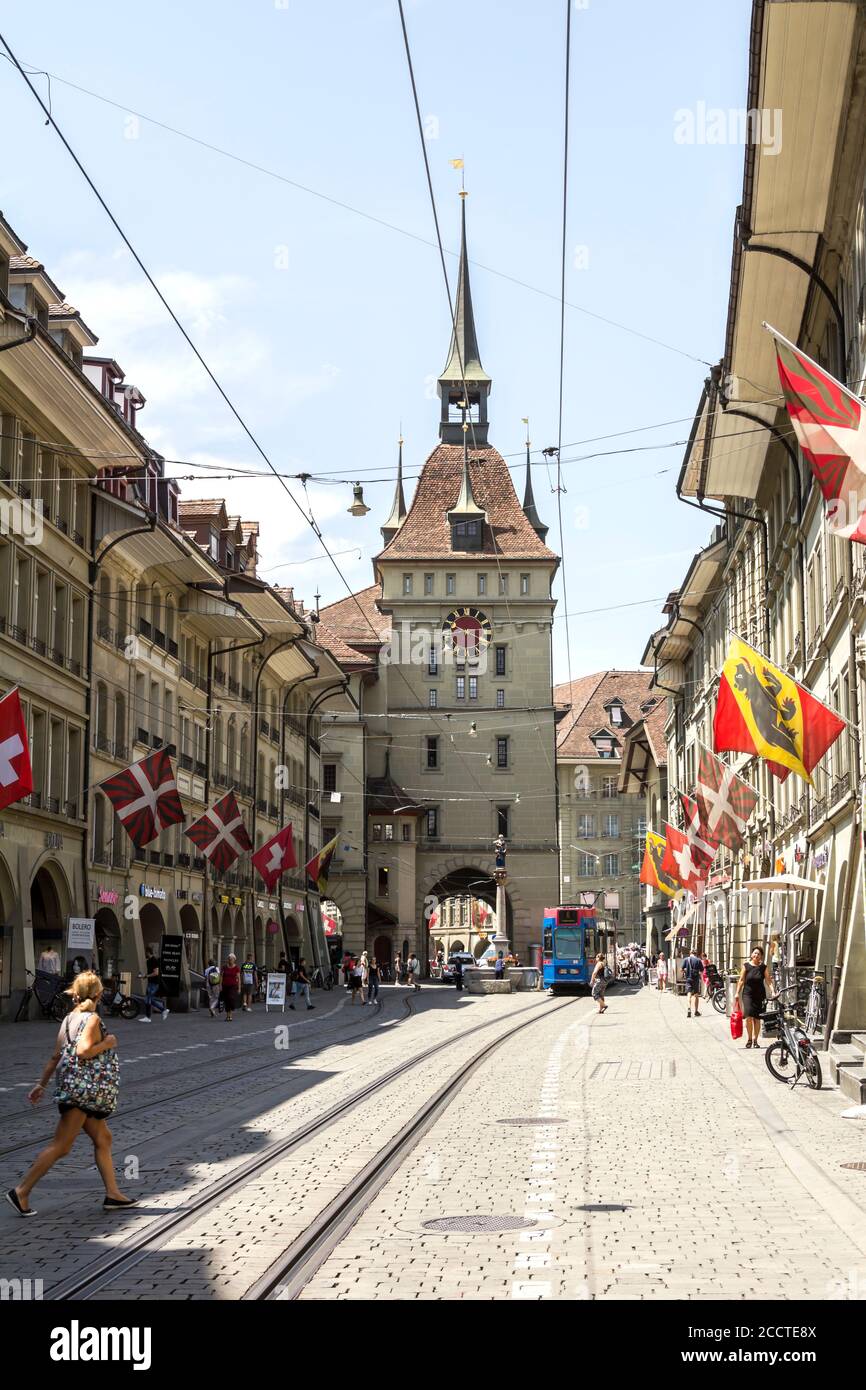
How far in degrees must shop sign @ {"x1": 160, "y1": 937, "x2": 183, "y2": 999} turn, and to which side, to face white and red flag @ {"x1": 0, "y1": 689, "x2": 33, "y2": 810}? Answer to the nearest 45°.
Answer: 0° — it already faces it

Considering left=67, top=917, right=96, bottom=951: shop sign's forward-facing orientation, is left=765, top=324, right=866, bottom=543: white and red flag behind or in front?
in front

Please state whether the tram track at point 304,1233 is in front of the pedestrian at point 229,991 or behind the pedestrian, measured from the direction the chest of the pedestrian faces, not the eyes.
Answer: in front

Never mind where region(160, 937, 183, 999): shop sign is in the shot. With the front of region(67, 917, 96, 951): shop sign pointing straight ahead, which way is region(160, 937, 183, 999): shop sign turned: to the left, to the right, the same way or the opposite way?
the same way

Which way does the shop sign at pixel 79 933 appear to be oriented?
toward the camera

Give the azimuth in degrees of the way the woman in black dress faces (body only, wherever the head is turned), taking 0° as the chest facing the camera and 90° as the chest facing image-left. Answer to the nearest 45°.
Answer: approximately 0°

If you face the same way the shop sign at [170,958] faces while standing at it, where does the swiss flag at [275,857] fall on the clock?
The swiss flag is roughly at 7 o'clock from the shop sign.

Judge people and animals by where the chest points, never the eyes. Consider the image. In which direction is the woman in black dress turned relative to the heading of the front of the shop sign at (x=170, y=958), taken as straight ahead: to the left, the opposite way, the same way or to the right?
the same way

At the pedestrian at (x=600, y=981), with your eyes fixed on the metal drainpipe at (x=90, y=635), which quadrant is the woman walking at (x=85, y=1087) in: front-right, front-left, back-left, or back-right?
front-left

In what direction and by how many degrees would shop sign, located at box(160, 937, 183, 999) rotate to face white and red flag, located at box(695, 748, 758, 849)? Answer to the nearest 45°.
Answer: approximately 45° to its left

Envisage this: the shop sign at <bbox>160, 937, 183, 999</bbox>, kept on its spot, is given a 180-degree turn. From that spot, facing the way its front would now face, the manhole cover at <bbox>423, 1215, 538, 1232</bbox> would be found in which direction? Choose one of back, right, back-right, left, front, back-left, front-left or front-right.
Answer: back

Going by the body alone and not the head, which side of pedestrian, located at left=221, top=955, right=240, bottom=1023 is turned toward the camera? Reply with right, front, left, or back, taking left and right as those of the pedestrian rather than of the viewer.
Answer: front

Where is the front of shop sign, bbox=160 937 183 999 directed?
toward the camera

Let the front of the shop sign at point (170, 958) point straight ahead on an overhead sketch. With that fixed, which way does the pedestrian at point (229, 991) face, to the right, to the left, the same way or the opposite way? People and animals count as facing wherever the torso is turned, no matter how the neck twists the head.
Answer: the same way

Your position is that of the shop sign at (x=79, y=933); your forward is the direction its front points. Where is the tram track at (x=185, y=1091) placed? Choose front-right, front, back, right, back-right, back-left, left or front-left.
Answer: front

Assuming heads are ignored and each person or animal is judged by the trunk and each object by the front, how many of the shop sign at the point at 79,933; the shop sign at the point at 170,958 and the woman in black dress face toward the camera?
3

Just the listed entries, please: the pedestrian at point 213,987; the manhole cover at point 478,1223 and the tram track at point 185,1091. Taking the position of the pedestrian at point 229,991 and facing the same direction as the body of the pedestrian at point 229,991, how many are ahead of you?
2
